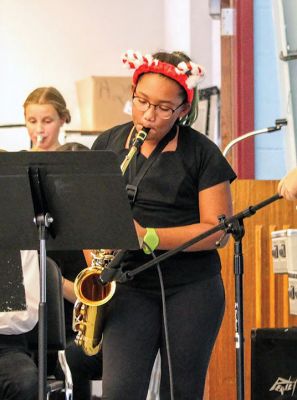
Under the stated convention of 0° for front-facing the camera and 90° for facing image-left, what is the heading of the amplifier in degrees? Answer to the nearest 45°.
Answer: approximately 0°

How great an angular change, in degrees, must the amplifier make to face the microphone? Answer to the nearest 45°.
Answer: approximately 45° to its right

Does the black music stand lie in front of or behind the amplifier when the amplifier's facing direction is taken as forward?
in front
